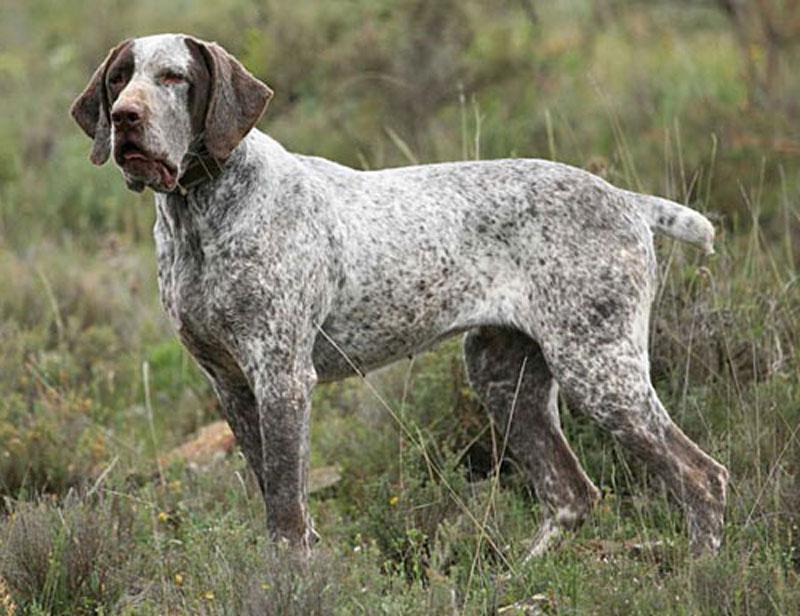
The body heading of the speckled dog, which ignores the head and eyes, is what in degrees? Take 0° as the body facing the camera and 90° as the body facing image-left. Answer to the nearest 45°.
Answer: approximately 90°
